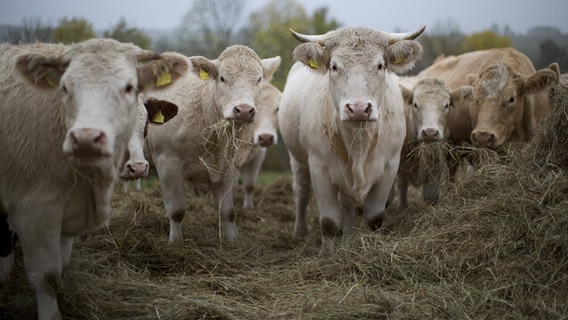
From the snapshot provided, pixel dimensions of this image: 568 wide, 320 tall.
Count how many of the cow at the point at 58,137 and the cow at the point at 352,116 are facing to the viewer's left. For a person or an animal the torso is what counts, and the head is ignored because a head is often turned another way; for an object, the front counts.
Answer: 0

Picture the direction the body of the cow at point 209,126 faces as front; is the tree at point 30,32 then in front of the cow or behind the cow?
behind

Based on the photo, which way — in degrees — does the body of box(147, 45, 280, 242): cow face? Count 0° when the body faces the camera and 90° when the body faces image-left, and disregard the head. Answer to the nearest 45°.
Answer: approximately 315°

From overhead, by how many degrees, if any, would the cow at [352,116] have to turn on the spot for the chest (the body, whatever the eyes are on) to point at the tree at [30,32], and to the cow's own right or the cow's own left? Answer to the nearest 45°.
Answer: approximately 135° to the cow's own right

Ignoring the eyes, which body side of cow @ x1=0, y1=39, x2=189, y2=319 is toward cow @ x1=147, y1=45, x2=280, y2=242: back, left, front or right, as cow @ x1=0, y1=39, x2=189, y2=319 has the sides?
left

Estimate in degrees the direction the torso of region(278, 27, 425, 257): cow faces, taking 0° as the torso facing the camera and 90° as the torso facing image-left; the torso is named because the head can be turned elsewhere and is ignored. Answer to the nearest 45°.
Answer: approximately 0°

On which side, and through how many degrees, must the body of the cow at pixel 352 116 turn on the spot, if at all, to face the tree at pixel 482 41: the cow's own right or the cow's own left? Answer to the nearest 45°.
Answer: approximately 180°

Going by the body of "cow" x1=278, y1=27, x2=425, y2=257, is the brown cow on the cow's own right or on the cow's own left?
on the cow's own left

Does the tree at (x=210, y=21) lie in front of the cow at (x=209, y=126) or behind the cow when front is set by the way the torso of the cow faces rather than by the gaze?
behind

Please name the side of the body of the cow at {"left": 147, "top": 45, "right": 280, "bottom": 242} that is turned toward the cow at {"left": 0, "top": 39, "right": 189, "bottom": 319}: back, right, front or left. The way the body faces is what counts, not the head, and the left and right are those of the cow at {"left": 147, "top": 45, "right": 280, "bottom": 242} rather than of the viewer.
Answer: right
